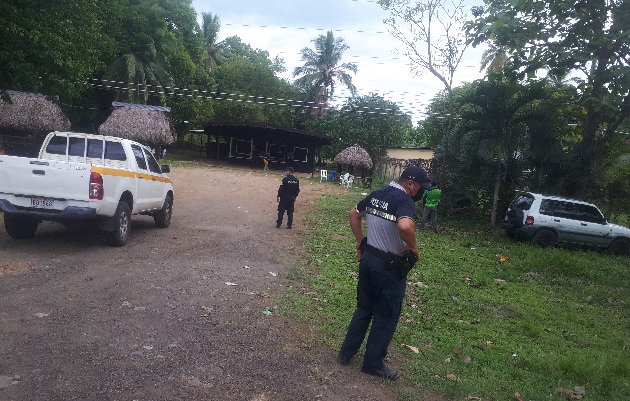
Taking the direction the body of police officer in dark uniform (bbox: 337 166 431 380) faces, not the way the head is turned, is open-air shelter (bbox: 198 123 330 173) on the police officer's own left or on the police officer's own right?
on the police officer's own left

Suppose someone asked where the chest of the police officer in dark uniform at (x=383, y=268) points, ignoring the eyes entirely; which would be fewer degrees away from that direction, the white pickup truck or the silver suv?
the silver suv

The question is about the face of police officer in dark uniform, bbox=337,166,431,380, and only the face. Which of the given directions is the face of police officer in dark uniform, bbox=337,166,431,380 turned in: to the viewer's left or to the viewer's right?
to the viewer's right

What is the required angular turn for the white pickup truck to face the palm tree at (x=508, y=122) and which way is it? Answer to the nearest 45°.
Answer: approximately 45° to its right

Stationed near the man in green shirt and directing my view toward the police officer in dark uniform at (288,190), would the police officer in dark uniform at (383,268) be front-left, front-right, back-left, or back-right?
front-left

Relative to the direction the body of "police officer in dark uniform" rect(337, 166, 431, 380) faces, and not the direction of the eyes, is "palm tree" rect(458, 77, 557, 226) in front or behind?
in front

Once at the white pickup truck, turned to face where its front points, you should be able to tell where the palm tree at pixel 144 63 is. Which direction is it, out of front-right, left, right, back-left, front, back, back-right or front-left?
front-left

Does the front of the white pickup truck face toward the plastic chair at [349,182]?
yes

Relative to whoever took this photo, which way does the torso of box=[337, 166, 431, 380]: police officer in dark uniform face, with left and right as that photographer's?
facing away from the viewer and to the right of the viewer

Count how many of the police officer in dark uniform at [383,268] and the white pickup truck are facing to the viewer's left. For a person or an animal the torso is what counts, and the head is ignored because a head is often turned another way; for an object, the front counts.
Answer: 0

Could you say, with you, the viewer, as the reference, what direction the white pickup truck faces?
facing away from the viewer and to the right of the viewer
